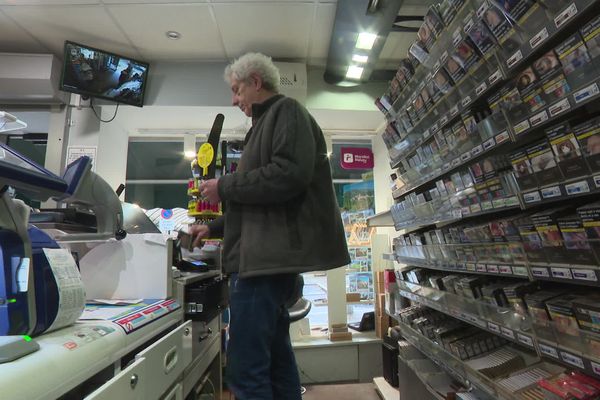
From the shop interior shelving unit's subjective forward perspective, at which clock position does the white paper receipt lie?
The white paper receipt is roughly at 12 o'clock from the shop interior shelving unit.

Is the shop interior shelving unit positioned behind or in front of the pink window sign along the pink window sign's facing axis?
in front

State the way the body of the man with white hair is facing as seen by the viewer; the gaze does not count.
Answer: to the viewer's left

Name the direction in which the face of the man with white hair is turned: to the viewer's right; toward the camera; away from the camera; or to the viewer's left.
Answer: to the viewer's left

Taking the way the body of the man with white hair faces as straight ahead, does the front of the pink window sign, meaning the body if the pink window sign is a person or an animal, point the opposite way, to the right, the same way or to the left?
to the left

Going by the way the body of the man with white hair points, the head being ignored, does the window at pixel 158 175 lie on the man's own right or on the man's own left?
on the man's own right

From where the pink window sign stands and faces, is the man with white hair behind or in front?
in front

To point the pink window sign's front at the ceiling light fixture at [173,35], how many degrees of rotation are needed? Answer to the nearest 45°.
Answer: approximately 45° to its right

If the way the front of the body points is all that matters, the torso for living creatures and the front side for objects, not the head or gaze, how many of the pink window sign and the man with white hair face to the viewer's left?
1

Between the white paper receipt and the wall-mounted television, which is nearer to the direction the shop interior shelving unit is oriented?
the white paper receipt

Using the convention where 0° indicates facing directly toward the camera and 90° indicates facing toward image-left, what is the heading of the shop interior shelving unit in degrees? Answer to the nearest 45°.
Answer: approximately 45°

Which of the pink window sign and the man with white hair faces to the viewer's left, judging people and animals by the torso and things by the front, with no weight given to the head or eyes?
the man with white hair

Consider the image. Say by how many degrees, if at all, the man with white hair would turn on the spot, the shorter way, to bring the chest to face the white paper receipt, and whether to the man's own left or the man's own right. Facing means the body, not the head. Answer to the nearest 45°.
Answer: approximately 45° to the man's own left
